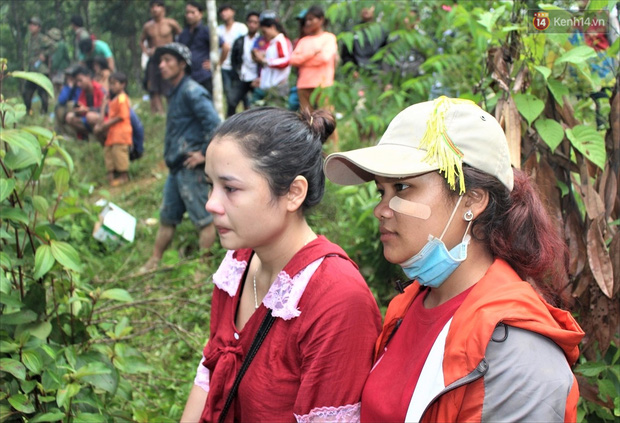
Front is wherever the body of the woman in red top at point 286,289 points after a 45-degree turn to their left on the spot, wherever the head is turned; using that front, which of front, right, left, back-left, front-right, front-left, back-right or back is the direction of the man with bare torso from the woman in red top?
back

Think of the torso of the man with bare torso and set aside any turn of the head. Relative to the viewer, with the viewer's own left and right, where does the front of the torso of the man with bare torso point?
facing the viewer

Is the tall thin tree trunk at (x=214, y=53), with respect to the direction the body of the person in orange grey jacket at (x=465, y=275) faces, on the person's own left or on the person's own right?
on the person's own right

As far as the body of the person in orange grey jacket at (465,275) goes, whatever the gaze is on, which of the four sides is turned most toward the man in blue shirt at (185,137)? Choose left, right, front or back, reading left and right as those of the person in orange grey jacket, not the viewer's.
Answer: right

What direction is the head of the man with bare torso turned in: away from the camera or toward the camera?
toward the camera

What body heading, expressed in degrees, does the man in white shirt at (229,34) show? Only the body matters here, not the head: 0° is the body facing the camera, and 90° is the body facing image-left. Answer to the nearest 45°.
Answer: approximately 45°

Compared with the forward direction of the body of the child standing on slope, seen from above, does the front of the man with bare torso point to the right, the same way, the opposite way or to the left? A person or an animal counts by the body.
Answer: to the left

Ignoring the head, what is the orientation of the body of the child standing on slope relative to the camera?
to the viewer's left

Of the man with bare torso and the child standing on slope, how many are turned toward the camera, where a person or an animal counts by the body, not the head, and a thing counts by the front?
1

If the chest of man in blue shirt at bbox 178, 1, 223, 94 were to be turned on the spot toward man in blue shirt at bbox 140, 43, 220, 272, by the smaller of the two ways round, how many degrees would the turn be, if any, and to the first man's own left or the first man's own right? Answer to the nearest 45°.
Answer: approximately 45° to the first man's own left

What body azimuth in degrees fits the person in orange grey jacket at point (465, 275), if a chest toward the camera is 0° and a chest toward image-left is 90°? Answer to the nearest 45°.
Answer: approximately 45°

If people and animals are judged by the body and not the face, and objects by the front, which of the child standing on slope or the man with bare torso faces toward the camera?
the man with bare torso
